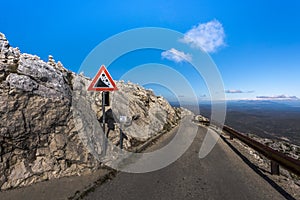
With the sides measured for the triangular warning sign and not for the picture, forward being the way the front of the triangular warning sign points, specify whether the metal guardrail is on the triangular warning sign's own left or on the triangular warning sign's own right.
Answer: on the triangular warning sign's own left

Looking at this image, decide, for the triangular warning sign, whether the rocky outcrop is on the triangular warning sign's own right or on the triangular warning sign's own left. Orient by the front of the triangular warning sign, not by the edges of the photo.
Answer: on the triangular warning sign's own right

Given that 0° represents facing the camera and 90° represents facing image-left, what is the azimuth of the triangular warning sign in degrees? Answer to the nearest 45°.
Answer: approximately 0°
